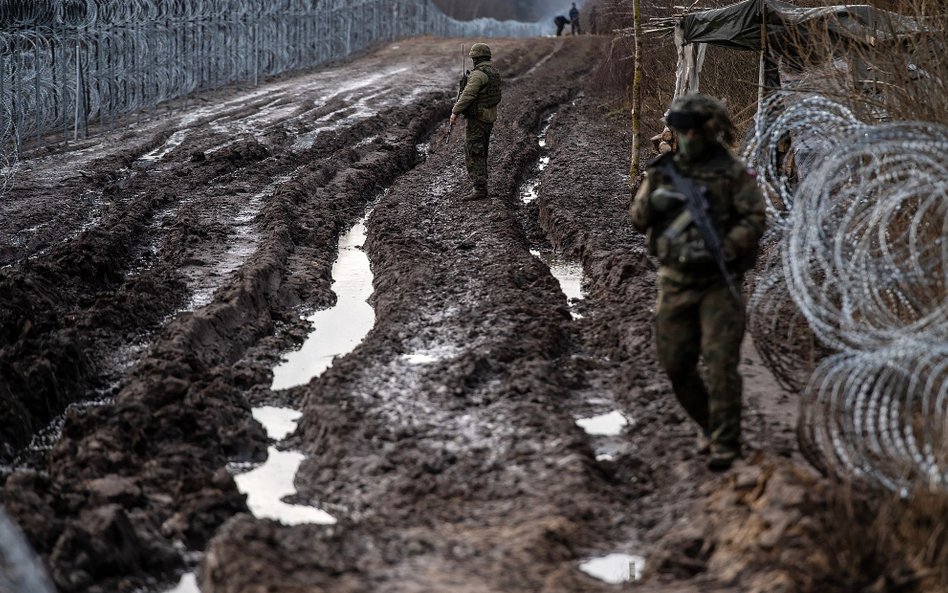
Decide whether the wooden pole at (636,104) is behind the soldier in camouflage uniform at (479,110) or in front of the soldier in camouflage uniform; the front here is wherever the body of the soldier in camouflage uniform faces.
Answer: behind

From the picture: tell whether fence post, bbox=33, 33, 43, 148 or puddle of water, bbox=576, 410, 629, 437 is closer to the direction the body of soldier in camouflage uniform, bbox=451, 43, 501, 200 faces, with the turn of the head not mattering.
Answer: the fence post

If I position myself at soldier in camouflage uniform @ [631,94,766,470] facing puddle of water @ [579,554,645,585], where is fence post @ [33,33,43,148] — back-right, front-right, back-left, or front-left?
back-right

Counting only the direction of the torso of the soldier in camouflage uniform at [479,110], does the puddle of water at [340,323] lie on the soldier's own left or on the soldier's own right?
on the soldier's own left

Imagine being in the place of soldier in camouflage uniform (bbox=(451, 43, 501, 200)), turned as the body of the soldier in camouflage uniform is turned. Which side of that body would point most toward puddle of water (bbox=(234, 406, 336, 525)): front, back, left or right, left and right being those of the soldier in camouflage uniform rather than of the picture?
left

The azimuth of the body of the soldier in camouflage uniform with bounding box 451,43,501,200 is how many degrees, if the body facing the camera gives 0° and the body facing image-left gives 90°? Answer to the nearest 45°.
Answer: approximately 90°

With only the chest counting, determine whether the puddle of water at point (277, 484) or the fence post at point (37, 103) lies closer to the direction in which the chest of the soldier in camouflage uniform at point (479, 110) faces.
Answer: the fence post

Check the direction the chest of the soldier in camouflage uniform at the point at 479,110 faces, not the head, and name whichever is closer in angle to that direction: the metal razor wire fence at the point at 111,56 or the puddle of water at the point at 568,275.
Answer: the metal razor wire fence
